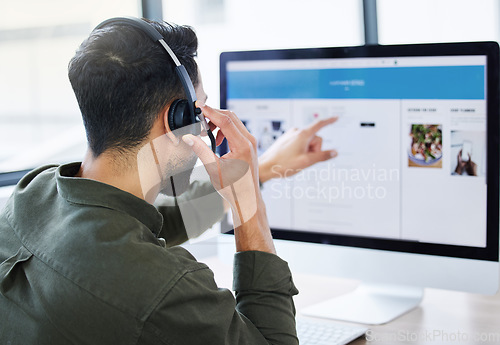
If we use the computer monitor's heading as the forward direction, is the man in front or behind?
in front

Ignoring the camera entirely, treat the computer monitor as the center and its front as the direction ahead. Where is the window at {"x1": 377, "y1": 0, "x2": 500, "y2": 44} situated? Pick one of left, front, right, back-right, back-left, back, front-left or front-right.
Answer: back-right

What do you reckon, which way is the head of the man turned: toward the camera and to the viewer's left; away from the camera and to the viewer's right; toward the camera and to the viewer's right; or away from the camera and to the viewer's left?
away from the camera and to the viewer's right

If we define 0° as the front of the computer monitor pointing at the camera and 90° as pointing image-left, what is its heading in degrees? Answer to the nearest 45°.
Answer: approximately 45°

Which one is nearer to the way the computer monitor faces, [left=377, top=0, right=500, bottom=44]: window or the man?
the man

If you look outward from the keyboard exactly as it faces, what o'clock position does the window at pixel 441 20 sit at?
The window is roughly at 5 o'clock from the keyboard.

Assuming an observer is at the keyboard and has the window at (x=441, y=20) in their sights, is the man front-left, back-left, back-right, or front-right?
back-left

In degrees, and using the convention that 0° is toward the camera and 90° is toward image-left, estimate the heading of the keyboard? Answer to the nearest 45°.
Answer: approximately 45°

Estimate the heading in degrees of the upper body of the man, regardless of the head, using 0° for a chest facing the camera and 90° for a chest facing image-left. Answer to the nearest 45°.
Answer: approximately 225°
